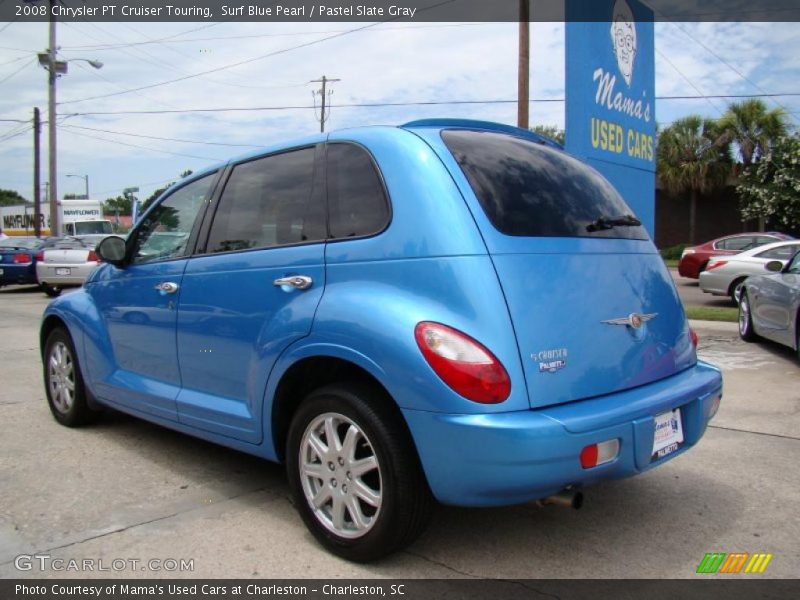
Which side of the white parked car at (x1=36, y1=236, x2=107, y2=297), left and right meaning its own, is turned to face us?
back

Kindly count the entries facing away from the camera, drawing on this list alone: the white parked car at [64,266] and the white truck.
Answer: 1

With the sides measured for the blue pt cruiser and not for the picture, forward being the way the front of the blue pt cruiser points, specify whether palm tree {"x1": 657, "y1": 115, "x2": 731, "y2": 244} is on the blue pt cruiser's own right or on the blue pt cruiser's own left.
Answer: on the blue pt cruiser's own right

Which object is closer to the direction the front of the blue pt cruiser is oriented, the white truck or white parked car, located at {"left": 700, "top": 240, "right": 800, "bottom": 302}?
the white truck

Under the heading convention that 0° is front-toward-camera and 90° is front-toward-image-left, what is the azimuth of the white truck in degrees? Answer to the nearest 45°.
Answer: approximately 315°

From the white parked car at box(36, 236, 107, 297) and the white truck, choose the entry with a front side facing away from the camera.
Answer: the white parked car

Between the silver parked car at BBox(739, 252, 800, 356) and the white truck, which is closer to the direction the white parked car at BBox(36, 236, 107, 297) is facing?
the white truck

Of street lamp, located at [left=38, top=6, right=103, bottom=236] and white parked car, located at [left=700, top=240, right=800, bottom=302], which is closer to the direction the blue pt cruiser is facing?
the street lamp

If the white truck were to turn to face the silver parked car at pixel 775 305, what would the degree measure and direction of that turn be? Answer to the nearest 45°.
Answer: approximately 45° to its right

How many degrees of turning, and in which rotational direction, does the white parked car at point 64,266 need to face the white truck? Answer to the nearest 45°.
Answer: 0° — it already faces it

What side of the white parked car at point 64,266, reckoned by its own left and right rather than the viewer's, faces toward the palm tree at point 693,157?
right

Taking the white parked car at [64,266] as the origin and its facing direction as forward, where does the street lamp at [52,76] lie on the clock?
The street lamp is roughly at 12 o'clock from the white parked car.
